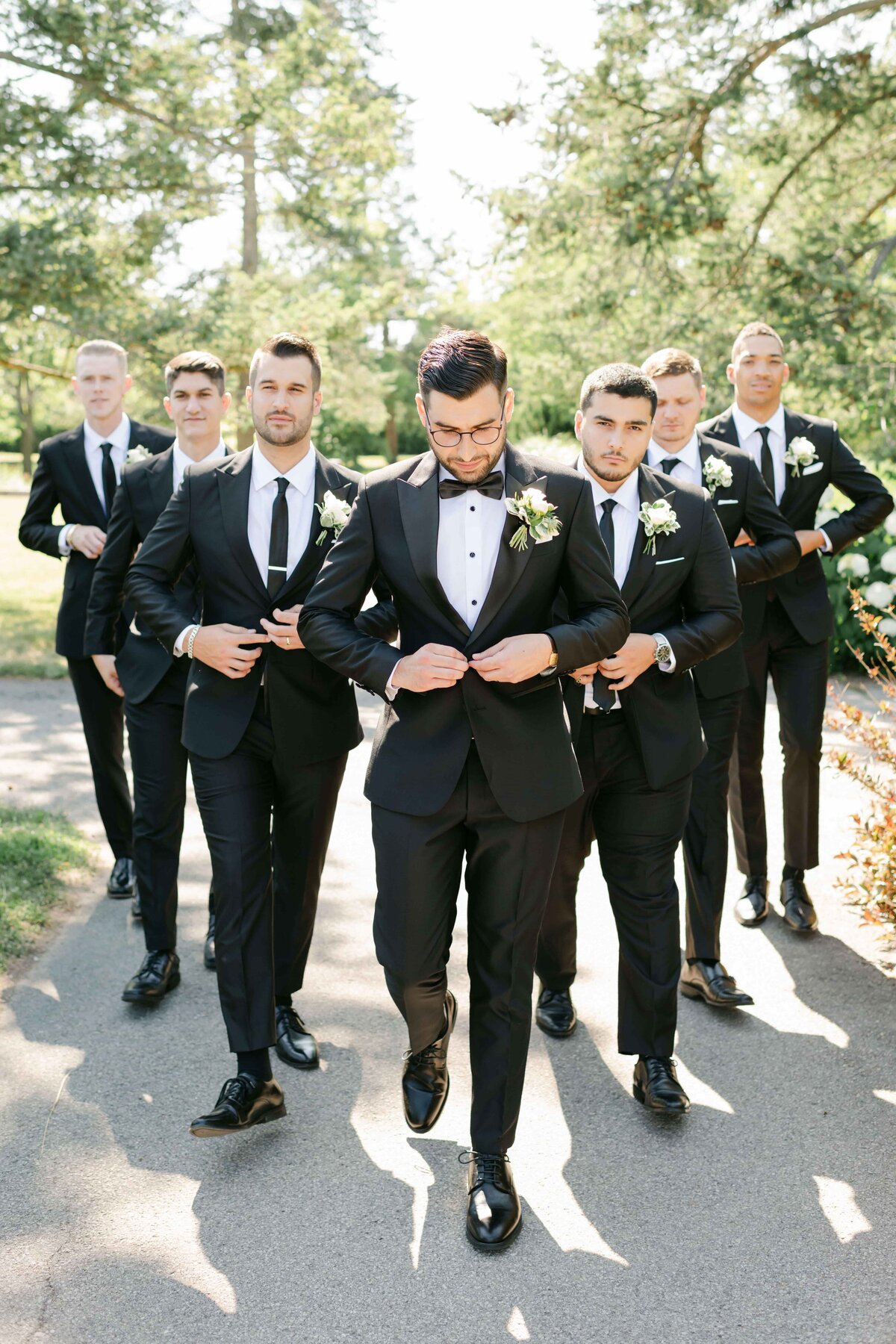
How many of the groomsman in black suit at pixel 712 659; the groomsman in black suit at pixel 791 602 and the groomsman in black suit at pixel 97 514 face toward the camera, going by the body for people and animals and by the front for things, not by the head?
3

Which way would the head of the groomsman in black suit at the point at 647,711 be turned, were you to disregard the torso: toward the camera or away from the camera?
toward the camera

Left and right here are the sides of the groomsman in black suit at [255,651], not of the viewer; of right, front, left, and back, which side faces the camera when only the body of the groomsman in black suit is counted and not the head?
front

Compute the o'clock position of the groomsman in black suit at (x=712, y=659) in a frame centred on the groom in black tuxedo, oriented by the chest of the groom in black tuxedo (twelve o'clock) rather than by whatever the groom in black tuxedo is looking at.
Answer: The groomsman in black suit is roughly at 7 o'clock from the groom in black tuxedo.

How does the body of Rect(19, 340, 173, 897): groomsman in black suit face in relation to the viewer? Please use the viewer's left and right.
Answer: facing the viewer

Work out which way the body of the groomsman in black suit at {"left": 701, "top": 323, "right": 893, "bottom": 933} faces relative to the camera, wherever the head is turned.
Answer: toward the camera

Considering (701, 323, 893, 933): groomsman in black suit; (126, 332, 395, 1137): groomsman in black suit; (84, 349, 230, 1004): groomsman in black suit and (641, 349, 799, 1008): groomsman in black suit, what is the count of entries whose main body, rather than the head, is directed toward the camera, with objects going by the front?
4

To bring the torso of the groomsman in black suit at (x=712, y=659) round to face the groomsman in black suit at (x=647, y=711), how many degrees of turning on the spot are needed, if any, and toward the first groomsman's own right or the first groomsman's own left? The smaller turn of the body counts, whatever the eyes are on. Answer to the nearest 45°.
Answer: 0° — they already face them

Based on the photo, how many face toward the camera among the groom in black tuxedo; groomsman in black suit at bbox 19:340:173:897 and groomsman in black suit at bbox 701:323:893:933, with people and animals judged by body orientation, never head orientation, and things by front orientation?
3

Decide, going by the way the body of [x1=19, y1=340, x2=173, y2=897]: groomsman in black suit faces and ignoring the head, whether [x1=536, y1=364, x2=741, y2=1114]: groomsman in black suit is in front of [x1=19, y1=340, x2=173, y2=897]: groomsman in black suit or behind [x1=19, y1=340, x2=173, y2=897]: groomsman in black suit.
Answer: in front

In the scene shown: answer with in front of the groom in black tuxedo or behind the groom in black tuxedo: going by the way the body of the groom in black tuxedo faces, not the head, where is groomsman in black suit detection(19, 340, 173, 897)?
behind

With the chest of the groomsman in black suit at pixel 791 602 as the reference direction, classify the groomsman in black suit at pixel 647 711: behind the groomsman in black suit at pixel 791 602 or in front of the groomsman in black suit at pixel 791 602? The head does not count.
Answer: in front

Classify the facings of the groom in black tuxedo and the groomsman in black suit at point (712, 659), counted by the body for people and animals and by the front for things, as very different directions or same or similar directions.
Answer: same or similar directions
